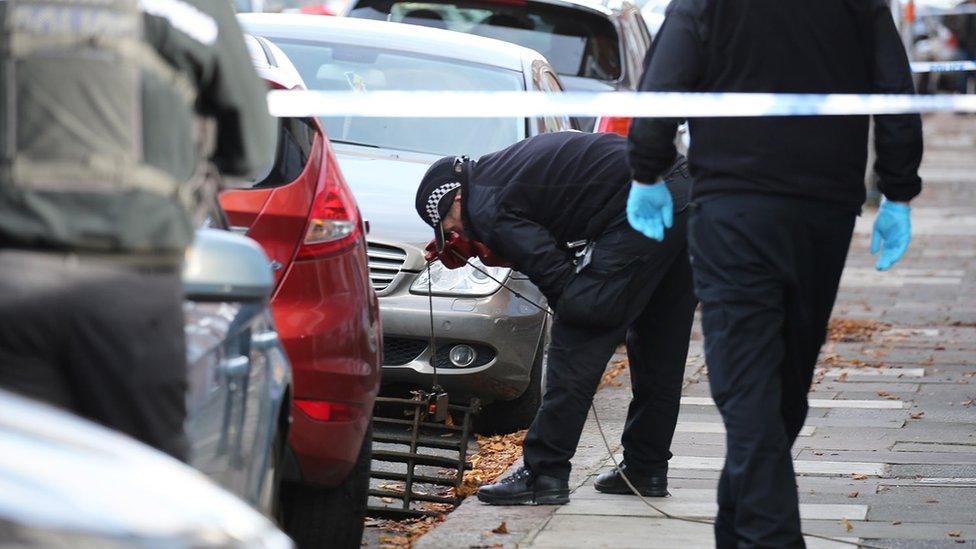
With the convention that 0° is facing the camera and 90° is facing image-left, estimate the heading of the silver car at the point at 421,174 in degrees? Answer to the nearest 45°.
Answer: approximately 45°

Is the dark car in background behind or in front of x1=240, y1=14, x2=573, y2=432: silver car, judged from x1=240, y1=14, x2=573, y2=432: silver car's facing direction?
behind

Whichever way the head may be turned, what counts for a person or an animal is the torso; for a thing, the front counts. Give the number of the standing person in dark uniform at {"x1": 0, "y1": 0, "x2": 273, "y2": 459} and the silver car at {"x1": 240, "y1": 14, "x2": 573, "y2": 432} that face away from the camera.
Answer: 1

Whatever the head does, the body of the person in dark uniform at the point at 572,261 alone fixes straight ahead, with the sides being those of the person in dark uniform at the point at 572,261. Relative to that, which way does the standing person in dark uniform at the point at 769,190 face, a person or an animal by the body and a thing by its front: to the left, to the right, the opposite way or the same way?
to the right

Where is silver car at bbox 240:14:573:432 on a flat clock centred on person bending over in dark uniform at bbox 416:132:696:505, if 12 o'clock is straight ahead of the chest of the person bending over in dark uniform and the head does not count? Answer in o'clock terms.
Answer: The silver car is roughly at 2 o'clock from the person bending over in dark uniform.

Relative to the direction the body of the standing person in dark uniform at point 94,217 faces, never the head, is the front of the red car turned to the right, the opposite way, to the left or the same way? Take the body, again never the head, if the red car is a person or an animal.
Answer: the same way

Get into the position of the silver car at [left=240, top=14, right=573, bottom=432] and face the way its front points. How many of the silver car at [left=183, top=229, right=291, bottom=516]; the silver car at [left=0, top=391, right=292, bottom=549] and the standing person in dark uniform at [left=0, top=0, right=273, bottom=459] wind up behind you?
0

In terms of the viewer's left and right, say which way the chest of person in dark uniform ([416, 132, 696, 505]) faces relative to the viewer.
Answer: facing to the left of the viewer

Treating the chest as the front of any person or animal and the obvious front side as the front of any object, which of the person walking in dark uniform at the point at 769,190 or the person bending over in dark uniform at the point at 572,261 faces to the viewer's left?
the person bending over in dark uniform at the point at 572,261

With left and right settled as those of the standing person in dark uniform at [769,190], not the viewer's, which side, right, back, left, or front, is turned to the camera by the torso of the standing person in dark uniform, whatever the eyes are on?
back

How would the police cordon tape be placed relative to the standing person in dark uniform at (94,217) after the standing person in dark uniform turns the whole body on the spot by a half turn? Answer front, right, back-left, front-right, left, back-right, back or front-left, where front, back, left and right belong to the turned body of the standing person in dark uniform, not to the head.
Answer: back-left

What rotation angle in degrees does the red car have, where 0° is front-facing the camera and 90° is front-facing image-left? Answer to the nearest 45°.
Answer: approximately 180°

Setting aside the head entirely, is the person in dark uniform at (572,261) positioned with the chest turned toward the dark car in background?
no

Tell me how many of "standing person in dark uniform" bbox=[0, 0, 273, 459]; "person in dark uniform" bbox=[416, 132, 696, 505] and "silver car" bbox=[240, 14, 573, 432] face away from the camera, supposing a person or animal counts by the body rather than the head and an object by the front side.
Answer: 1

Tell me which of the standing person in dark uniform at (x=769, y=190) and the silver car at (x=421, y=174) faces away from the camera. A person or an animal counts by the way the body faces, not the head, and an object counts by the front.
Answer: the standing person in dark uniform

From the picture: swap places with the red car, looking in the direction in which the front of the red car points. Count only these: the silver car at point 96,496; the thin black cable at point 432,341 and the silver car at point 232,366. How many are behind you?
2

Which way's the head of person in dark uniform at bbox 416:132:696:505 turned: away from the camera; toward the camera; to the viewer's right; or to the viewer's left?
to the viewer's left

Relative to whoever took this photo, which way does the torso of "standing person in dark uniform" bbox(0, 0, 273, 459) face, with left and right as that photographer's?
facing away from the viewer
